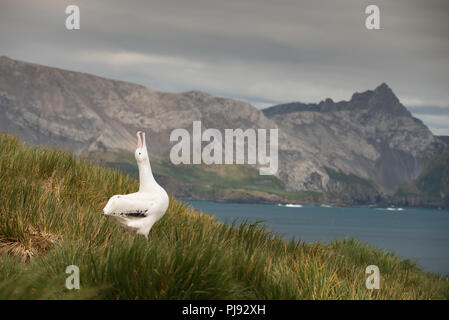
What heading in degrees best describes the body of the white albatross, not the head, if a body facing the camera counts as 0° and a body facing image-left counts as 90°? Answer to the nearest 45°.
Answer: approximately 270°
